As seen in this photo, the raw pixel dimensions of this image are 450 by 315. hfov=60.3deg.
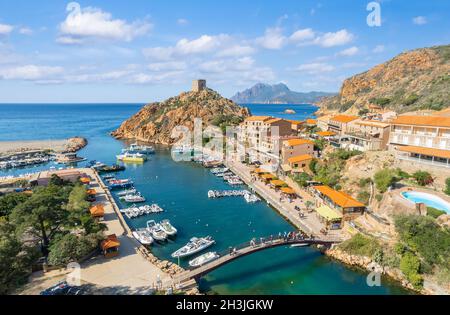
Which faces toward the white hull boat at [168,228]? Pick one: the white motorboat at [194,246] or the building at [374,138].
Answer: the building

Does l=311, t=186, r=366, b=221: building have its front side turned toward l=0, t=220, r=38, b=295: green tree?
yes

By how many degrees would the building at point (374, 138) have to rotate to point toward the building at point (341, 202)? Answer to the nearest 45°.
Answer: approximately 45° to its left

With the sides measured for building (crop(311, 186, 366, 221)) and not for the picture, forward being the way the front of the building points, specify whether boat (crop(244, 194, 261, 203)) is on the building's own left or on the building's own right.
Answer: on the building's own right

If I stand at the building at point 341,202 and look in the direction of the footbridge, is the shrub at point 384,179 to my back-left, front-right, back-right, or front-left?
back-left

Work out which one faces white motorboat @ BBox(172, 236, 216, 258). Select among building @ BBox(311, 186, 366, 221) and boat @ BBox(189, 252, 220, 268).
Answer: the building
